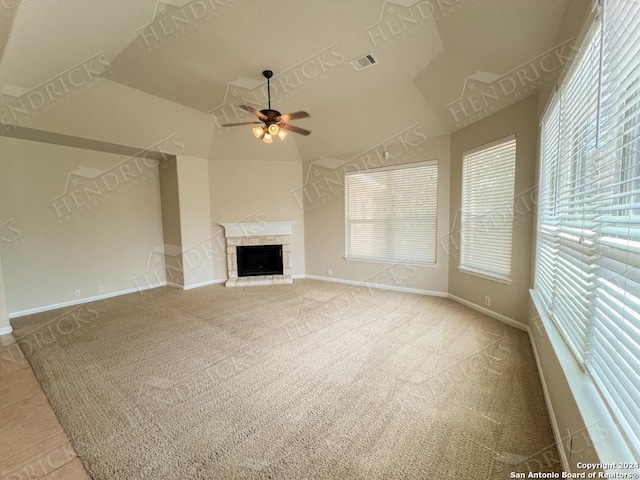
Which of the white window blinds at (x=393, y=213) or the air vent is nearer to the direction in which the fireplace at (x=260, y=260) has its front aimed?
the air vent

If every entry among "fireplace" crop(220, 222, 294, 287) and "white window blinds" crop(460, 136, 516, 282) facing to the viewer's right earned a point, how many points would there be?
0

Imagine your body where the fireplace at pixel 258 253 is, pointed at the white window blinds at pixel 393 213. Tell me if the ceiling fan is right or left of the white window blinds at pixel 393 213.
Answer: right

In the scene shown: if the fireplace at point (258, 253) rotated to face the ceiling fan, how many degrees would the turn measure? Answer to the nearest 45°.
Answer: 0° — it already faces it

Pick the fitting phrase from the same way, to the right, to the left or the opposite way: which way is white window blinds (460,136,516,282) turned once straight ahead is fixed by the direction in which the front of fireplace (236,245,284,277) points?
to the right

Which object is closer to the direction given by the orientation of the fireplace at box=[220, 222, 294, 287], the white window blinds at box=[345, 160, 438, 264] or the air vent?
the air vent

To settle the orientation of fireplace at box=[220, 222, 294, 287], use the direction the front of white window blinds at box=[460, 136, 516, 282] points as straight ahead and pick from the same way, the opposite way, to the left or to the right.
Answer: to the left

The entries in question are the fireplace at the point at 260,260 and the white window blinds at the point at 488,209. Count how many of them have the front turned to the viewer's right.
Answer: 0

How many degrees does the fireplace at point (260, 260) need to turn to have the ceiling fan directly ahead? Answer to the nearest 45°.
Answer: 0° — it already faces it

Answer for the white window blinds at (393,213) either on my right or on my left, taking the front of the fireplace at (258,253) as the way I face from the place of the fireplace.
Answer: on my left

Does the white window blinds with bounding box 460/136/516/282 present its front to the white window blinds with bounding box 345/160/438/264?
no

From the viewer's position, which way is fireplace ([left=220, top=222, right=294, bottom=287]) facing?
facing the viewer

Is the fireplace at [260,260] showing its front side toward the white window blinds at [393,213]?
no

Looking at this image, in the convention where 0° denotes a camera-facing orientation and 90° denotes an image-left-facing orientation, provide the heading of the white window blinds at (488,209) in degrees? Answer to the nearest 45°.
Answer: approximately 45°

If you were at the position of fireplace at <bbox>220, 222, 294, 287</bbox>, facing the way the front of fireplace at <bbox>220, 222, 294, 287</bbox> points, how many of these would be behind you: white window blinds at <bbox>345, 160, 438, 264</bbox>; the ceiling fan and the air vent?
0

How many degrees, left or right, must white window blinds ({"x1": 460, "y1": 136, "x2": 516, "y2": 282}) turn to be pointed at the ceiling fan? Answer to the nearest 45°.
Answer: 0° — it already faces it
